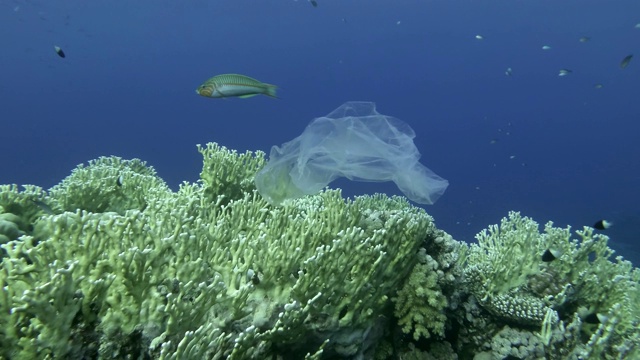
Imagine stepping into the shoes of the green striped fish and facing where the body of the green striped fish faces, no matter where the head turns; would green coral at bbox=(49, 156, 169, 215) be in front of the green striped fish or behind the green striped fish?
in front

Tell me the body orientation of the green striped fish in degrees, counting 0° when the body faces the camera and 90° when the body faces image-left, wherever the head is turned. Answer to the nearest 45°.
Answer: approximately 90°

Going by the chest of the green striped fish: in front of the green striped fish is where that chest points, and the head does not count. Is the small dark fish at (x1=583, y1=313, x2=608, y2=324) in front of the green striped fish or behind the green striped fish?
behind

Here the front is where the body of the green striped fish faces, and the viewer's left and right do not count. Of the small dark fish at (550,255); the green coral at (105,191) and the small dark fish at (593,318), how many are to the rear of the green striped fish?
2

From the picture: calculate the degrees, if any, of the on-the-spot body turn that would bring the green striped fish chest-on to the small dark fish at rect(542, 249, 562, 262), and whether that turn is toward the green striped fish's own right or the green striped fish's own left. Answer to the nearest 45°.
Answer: approximately 180°

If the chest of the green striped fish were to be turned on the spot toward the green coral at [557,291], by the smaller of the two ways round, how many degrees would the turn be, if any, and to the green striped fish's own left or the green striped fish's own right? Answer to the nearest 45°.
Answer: approximately 180°
